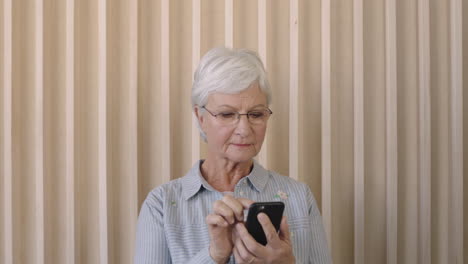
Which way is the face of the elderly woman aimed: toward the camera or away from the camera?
toward the camera

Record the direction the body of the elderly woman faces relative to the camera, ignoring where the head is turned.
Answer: toward the camera
